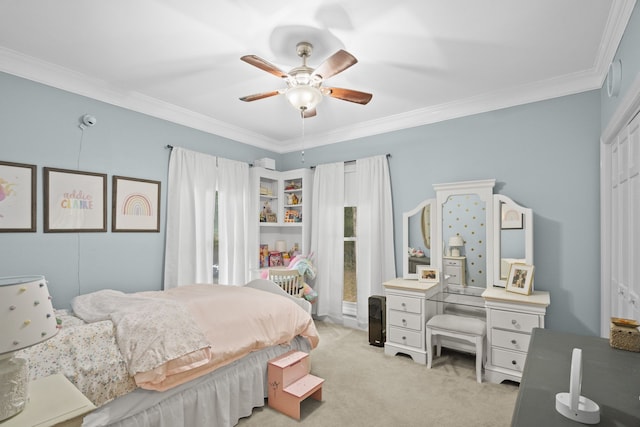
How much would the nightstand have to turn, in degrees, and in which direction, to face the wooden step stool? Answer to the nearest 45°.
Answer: approximately 45° to its left

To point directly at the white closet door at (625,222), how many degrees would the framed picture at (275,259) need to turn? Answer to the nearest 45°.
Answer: approximately 45° to its left

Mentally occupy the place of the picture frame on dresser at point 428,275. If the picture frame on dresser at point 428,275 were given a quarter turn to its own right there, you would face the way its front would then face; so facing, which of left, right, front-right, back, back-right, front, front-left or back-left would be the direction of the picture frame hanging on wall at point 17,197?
front-left

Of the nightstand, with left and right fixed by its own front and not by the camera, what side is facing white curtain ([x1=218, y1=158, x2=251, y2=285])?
left

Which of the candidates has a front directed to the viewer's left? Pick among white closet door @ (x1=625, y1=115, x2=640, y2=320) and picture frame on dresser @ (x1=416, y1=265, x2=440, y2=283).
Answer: the white closet door

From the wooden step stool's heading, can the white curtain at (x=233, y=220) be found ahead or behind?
behind

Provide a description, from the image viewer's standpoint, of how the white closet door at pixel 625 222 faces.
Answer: facing to the left of the viewer

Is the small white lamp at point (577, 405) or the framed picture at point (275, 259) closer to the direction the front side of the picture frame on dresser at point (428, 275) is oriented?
the small white lamp

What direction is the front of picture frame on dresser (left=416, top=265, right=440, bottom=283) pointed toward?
toward the camera

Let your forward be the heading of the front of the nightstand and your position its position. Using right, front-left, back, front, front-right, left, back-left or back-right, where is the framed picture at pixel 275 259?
left

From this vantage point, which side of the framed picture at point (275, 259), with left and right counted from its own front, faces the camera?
front

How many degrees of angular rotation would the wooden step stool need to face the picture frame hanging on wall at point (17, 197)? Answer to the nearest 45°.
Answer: approximately 135° to its right

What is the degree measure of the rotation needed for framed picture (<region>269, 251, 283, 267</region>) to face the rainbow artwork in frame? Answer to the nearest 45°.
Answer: approximately 45° to its right

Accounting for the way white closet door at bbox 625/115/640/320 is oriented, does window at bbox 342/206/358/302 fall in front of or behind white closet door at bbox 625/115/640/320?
in front

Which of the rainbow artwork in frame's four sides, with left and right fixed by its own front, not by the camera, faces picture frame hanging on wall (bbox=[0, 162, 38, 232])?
right

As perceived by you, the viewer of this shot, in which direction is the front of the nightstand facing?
facing the viewer and to the right of the viewer

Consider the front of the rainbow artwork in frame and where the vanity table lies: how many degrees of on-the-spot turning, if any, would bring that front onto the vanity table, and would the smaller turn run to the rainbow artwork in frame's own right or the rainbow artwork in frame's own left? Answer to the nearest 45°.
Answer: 0° — it already faces it
